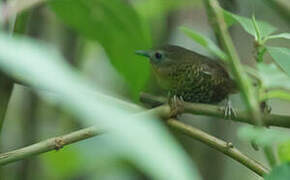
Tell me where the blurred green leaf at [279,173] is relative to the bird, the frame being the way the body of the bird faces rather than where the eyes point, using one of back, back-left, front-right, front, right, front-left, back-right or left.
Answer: left

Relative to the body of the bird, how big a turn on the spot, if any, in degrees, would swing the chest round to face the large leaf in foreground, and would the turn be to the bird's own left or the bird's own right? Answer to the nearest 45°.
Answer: approximately 90° to the bird's own left

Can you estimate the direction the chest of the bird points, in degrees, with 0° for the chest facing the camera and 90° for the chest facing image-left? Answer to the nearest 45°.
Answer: approximately 90°
